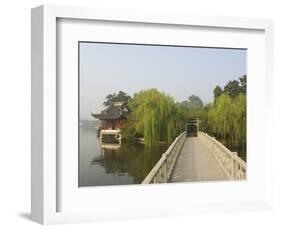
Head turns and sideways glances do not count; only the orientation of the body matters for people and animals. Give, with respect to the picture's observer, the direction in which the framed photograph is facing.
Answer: facing the viewer and to the right of the viewer
